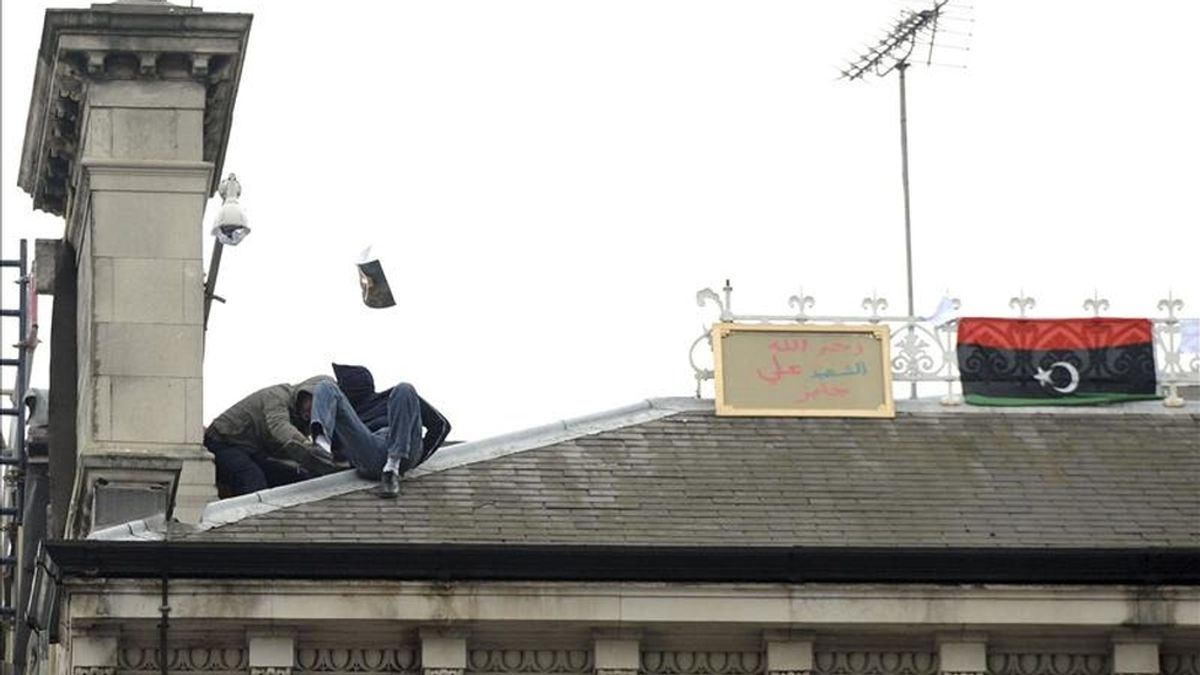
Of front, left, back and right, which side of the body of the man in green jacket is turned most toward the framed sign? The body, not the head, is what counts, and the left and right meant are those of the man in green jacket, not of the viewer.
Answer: front

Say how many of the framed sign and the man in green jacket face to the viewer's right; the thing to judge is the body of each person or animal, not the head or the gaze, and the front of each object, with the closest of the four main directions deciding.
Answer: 1

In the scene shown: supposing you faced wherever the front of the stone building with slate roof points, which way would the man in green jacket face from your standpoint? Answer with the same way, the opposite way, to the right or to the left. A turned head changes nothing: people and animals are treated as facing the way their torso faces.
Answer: to the left

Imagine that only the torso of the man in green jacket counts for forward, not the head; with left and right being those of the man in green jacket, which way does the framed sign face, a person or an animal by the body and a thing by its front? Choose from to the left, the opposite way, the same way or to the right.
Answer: to the right

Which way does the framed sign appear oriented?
toward the camera

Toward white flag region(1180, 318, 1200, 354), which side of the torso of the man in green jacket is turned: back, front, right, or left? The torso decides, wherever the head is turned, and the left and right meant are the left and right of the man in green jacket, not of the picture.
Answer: front

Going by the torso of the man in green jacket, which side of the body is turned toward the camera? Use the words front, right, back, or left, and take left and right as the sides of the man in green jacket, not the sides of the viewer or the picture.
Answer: right

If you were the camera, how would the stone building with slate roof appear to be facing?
facing the viewer
